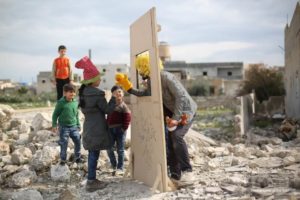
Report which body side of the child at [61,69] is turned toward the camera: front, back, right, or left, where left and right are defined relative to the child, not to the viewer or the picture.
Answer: front

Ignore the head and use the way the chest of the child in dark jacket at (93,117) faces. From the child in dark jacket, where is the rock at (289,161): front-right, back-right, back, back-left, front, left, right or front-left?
front

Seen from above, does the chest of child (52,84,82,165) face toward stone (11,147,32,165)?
no

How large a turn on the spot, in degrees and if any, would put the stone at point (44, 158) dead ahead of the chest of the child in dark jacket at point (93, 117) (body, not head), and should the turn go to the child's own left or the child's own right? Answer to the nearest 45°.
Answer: approximately 135° to the child's own left

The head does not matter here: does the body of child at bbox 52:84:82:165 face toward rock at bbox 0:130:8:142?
no

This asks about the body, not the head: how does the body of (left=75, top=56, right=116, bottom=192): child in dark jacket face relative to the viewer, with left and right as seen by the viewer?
facing to the right of the viewer

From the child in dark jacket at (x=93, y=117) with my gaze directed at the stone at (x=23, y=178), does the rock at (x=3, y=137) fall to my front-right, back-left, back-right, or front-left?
front-right

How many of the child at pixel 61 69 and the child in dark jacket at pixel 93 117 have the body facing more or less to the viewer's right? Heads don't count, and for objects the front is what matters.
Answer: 1

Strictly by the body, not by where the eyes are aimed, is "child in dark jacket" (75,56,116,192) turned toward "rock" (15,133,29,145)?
no

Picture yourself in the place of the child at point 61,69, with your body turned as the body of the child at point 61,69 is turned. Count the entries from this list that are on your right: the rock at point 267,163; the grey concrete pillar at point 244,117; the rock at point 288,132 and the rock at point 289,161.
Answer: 0

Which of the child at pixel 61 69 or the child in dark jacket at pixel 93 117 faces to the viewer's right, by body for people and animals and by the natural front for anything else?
the child in dark jacket

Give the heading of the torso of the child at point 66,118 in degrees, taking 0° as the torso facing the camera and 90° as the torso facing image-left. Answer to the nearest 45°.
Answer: approximately 315°

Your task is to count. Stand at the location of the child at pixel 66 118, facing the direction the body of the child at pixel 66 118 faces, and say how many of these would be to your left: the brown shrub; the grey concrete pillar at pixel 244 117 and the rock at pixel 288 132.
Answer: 3

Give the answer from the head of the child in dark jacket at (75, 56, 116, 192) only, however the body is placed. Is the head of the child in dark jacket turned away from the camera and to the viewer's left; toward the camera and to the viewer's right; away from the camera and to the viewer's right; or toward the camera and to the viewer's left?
away from the camera and to the viewer's right

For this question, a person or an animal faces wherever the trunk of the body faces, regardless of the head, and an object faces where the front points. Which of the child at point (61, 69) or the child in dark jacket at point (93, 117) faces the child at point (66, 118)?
the child at point (61, 69)
